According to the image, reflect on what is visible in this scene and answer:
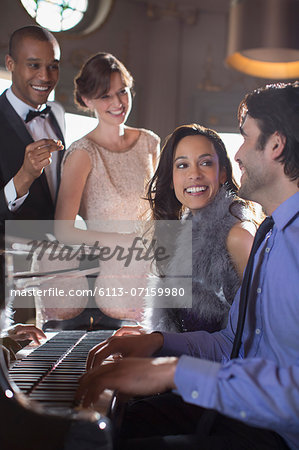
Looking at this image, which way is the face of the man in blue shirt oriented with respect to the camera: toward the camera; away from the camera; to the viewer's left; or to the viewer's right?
to the viewer's left

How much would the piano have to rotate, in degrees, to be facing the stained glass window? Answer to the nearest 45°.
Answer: approximately 90° to its left

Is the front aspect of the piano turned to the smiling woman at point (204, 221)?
no

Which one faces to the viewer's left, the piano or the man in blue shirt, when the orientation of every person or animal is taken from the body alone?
the man in blue shirt

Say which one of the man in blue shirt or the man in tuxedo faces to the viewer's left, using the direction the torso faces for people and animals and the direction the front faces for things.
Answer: the man in blue shirt

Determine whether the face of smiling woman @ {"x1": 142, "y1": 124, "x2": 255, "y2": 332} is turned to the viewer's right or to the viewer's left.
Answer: to the viewer's right

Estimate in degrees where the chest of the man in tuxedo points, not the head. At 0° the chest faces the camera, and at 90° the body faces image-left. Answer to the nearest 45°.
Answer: approximately 315°

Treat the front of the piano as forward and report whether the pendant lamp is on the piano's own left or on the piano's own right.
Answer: on the piano's own left

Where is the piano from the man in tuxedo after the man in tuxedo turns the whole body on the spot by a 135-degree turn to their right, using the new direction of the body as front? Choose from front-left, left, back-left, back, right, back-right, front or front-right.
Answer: left

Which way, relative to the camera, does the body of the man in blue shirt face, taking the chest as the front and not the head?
to the viewer's left

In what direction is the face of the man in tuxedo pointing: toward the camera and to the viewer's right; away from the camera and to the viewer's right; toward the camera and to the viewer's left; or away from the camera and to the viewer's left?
toward the camera and to the viewer's right

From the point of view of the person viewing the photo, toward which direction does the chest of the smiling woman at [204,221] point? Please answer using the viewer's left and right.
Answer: facing the viewer and to the left of the viewer

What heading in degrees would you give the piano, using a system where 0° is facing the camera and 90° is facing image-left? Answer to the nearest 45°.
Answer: approximately 270°
